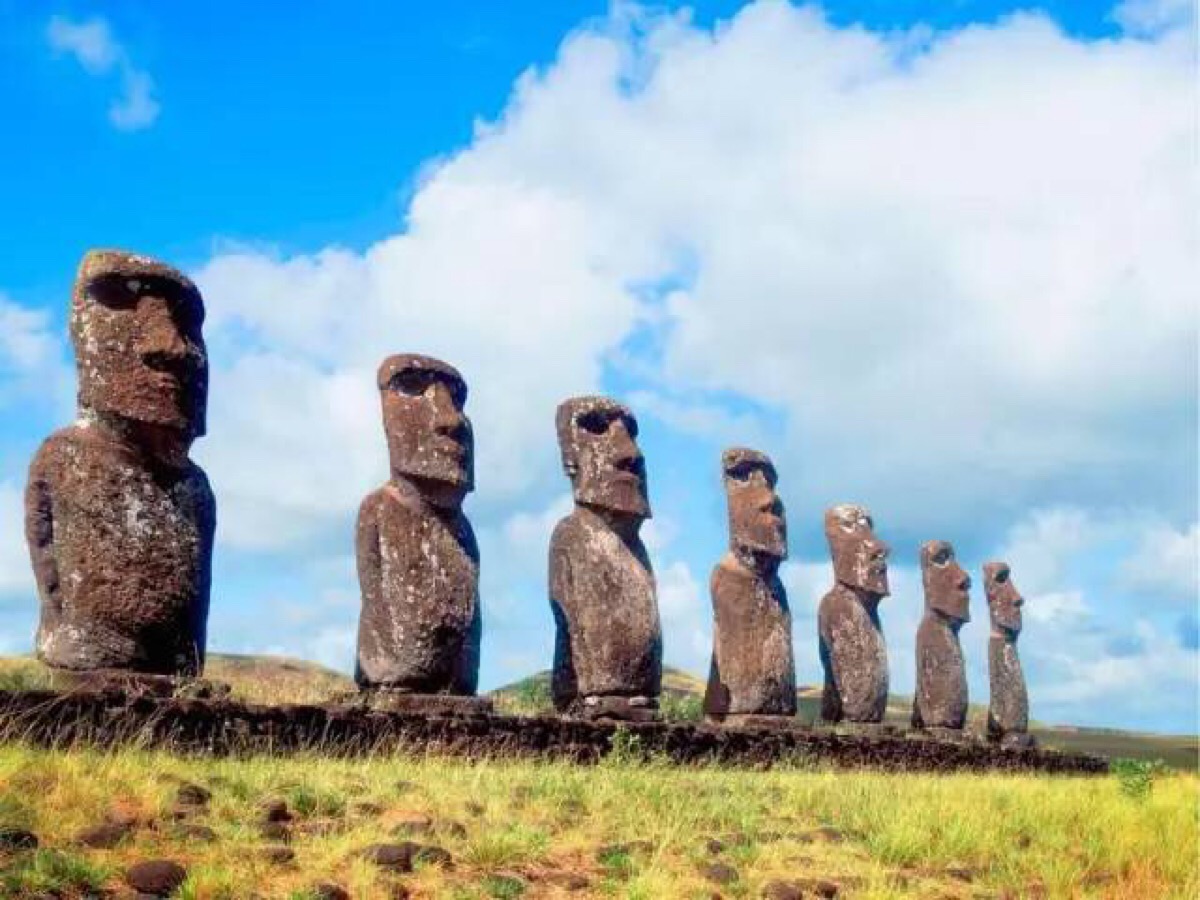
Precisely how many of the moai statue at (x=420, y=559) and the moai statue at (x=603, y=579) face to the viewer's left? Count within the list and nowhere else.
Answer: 0

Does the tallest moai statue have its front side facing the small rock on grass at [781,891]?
yes

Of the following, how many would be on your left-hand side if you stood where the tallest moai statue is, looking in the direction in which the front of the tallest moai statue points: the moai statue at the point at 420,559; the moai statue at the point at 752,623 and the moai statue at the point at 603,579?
3

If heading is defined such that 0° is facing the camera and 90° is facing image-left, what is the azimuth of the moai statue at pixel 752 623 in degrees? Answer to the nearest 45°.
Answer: approximately 315°

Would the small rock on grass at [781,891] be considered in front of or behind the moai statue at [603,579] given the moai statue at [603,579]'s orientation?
in front

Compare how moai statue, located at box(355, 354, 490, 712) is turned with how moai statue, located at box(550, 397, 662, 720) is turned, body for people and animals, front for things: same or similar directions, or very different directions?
same or similar directions

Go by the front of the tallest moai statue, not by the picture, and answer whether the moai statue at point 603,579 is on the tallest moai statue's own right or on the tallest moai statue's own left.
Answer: on the tallest moai statue's own left

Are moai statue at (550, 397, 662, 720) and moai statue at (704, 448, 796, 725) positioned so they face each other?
no

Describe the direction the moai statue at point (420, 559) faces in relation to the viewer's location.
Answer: facing the viewer and to the right of the viewer

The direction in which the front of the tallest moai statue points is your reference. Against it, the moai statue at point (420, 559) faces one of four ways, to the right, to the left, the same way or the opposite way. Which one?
the same way

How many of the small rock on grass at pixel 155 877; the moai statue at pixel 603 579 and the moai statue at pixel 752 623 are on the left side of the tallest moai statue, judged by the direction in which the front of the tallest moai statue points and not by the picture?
2

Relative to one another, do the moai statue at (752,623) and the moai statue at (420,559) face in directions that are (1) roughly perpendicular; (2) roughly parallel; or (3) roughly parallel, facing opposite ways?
roughly parallel

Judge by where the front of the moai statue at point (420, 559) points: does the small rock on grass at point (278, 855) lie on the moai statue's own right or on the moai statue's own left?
on the moai statue's own right

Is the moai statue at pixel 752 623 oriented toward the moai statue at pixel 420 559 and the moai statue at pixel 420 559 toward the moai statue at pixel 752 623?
no

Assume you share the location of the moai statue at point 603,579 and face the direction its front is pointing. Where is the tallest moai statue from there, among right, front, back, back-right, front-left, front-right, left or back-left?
right

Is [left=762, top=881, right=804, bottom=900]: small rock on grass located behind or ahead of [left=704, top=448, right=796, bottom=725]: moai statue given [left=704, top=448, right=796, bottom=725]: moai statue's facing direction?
ahead

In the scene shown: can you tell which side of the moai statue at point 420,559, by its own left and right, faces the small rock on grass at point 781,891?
front

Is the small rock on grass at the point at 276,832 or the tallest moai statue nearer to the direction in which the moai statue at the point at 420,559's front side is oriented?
the small rock on grass

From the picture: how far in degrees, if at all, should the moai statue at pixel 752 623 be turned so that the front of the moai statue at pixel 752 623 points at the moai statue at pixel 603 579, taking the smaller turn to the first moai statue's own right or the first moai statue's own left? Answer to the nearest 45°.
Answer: approximately 90° to the first moai statue's own right

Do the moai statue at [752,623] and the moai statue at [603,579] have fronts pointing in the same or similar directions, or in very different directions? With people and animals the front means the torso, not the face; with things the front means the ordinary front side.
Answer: same or similar directions

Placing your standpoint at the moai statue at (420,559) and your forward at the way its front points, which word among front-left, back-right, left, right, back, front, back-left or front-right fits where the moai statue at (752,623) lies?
left

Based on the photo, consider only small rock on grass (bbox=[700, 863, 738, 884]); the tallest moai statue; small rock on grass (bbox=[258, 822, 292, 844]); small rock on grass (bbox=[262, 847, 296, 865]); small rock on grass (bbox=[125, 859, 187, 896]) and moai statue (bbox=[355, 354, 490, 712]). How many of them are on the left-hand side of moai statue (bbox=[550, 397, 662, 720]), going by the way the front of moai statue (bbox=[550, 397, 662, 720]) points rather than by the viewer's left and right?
0

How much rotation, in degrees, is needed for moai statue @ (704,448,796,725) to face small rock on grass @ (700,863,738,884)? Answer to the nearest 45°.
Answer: approximately 45° to its right
